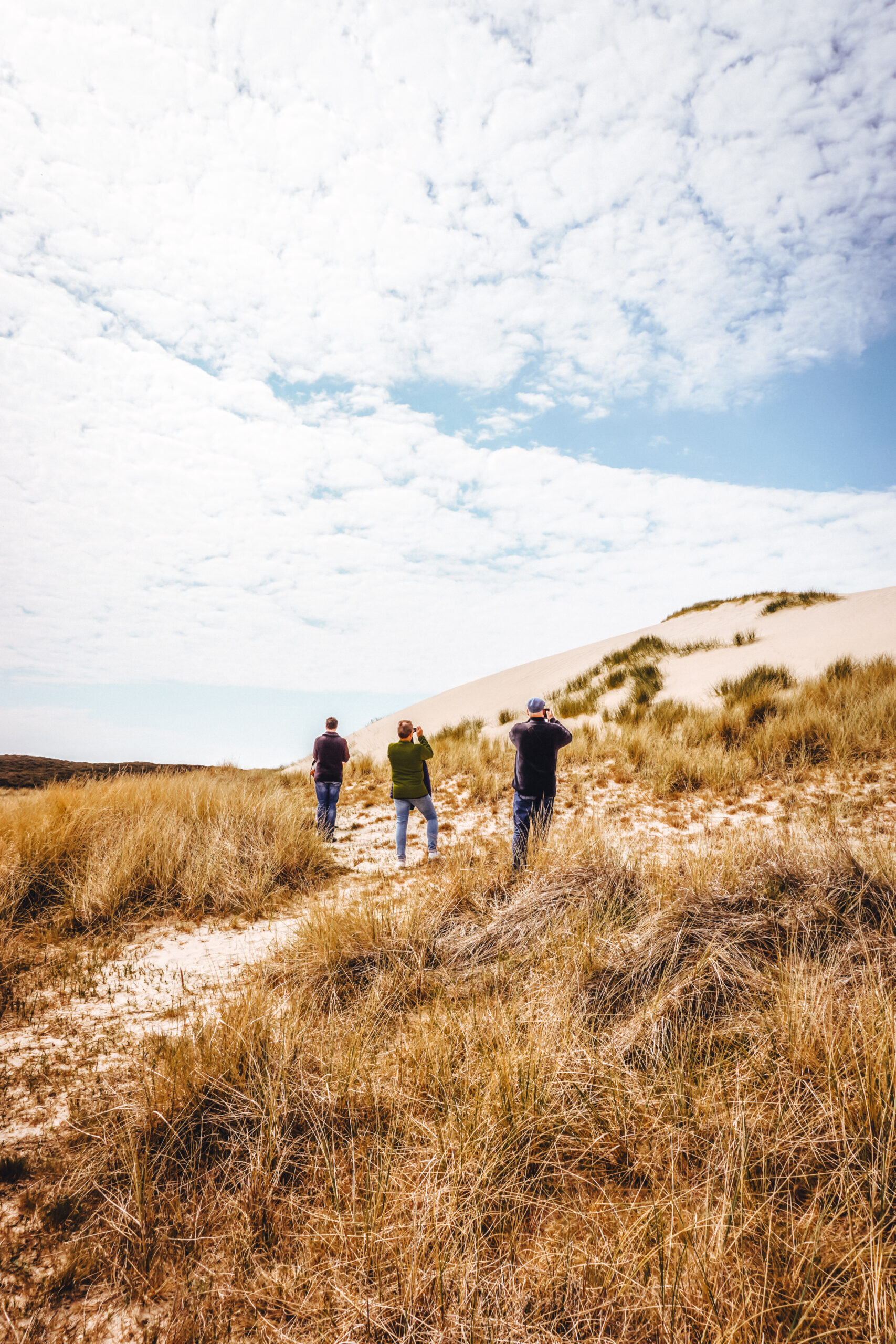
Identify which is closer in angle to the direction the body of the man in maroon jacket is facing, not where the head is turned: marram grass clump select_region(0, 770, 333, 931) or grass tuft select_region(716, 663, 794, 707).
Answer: the grass tuft

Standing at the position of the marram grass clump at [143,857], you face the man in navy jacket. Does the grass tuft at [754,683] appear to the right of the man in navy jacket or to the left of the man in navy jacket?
left

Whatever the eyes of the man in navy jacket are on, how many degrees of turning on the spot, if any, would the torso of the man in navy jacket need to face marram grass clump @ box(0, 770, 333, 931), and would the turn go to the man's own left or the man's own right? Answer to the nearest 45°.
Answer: approximately 90° to the man's own left

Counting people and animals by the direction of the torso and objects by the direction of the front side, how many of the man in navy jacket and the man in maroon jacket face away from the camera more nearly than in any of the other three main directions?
2

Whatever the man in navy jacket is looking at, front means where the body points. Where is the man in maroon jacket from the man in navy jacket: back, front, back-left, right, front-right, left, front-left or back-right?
front-left

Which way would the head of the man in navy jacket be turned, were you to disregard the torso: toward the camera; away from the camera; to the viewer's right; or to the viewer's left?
away from the camera

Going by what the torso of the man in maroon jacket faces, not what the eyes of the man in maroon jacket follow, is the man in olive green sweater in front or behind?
behind

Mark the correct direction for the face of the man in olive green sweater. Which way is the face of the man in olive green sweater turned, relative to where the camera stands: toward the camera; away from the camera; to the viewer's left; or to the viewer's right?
away from the camera

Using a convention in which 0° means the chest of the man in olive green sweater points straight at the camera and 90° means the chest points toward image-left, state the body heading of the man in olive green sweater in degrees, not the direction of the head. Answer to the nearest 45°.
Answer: approximately 225°

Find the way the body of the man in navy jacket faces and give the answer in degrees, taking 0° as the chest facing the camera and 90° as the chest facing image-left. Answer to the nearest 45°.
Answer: approximately 180°

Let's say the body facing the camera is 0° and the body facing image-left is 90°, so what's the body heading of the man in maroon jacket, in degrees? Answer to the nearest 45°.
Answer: approximately 180°

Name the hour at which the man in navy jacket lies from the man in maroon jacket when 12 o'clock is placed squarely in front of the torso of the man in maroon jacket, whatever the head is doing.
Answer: The man in navy jacket is roughly at 5 o'clock from the man in maroon jacket.
